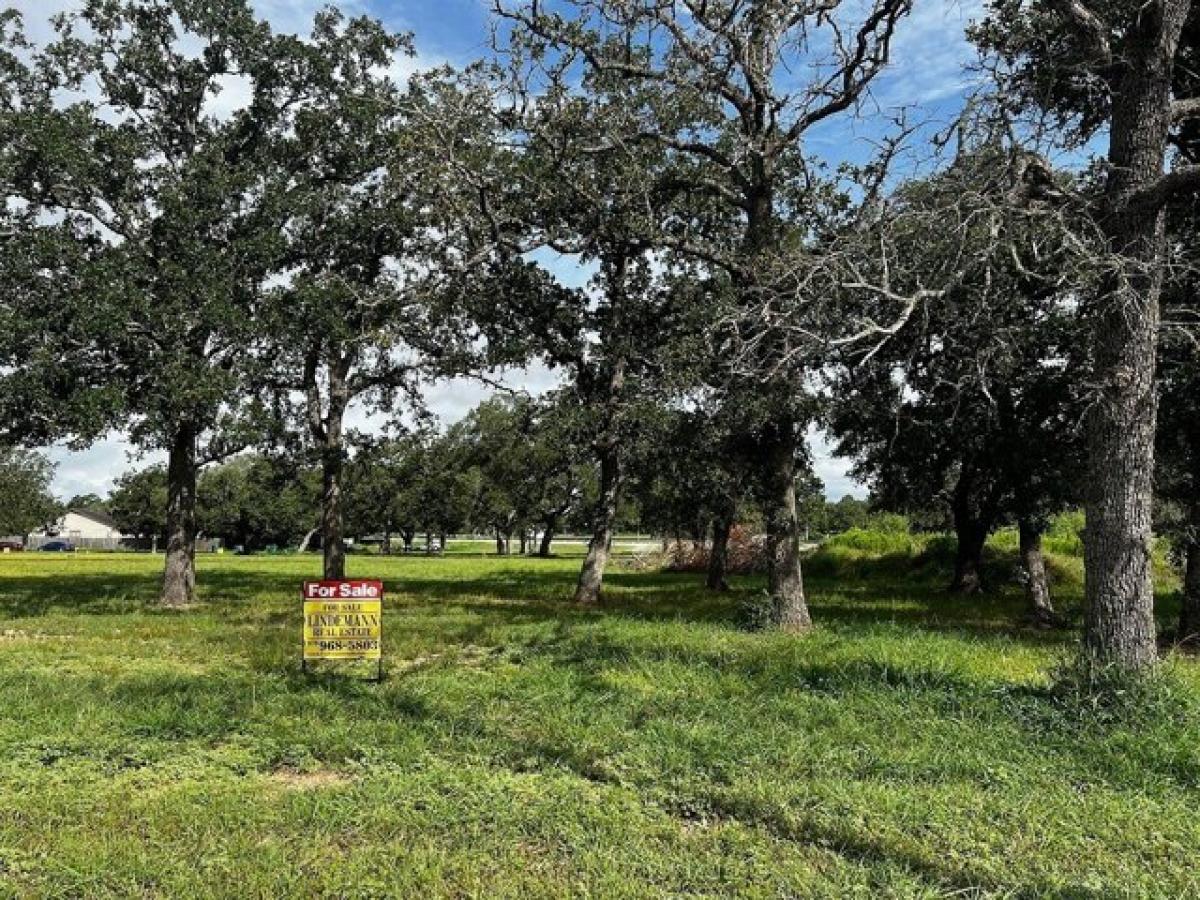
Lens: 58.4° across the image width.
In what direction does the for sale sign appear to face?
toward the camera
